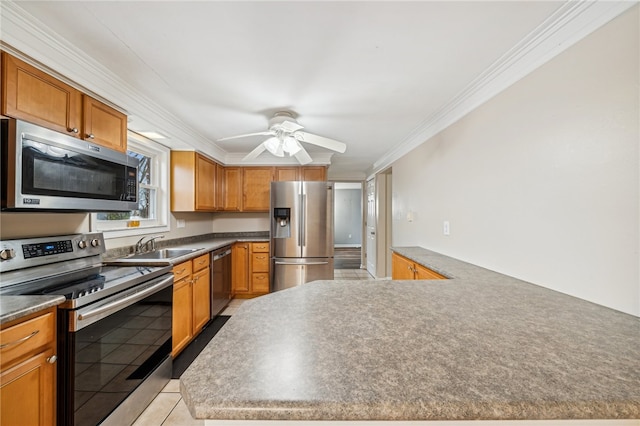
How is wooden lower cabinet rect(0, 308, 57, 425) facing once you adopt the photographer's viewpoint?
facing the viewer and to the right of the viewer

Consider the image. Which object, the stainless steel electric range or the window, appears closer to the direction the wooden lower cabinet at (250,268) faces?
the stainless steel electric range

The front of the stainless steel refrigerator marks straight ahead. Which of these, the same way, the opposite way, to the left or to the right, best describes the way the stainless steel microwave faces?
to the left

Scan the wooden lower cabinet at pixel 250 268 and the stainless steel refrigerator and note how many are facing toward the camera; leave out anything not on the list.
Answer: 2

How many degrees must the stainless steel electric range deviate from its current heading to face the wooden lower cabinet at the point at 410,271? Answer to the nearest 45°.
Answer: approximately 45° to its left

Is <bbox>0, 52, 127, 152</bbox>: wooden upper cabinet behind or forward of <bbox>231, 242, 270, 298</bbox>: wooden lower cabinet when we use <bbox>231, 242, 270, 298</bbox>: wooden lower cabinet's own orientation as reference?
forward

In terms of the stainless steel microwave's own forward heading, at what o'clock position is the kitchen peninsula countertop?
The kitchen peninsula countertop is roughly at 1 o'clock from the stainless steel microwave.

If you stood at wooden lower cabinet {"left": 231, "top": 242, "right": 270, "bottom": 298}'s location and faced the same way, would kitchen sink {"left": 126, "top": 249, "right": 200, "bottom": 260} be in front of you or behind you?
in front

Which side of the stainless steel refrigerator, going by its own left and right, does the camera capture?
front

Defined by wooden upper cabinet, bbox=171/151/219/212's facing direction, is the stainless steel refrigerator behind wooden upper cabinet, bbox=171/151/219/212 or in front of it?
in front

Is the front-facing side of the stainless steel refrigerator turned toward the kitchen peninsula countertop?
yes

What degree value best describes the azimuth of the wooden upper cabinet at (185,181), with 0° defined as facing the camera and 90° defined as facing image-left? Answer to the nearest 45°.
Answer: approximately 315°

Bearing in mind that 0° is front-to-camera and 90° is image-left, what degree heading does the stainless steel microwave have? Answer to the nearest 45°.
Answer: approximately 315°

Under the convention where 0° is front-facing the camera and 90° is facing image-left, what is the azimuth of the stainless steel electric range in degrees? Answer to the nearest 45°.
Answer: approximately 315°

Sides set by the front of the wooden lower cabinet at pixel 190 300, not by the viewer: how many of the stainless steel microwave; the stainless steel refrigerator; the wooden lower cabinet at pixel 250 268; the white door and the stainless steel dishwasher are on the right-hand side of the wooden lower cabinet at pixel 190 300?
1
